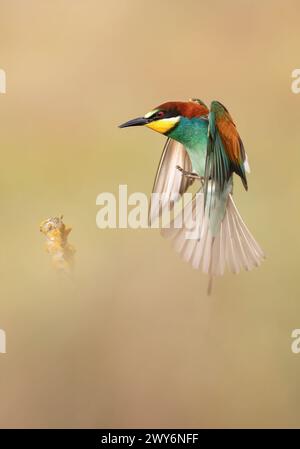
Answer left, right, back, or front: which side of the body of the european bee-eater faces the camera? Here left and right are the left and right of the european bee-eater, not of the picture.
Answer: left
